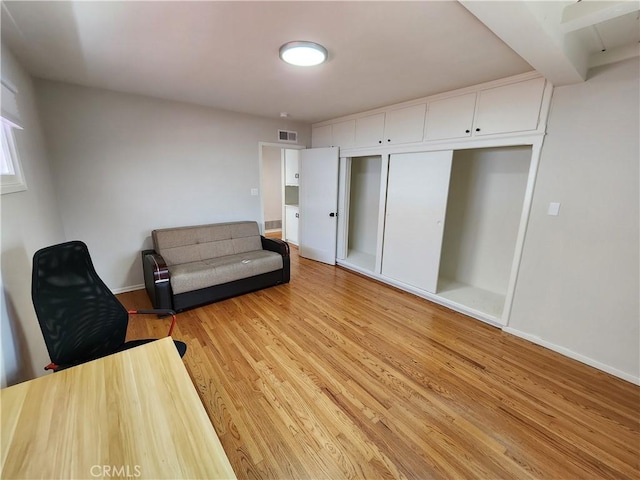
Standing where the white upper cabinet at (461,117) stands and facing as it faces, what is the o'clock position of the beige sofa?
The beige sofa is roughly at 1 o'clock from the white upper cabinet.

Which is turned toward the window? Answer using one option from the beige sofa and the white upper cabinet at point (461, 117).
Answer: the white upper cabinet

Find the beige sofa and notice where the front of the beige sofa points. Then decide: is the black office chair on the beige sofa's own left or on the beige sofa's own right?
on the beige sofa's own right

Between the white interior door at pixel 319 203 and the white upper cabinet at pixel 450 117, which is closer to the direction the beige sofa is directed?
the white upper cabinet
